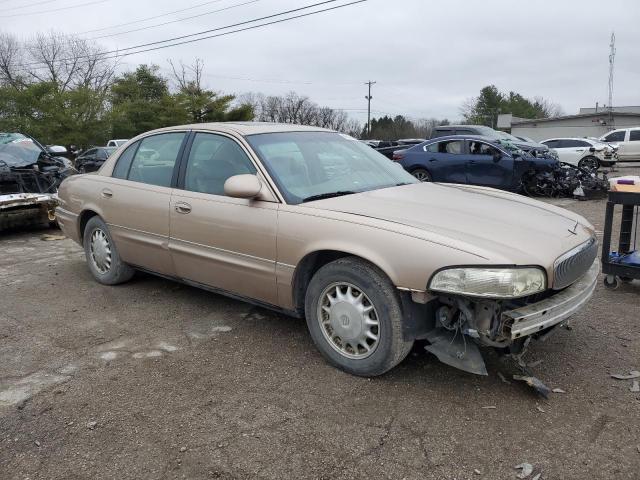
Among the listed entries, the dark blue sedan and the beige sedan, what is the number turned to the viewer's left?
0

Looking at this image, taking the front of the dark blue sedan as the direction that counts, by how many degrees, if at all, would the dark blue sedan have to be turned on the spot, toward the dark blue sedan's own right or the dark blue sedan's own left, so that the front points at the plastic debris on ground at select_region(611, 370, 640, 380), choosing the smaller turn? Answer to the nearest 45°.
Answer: approximately 90° to the dark blue sedan's own right

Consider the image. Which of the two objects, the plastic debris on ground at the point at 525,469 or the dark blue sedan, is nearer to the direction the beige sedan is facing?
the plastic debris on ground

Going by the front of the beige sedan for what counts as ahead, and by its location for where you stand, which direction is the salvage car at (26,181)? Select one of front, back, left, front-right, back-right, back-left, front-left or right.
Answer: back

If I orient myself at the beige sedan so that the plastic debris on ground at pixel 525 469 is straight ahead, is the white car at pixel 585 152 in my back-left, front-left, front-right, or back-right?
back-left

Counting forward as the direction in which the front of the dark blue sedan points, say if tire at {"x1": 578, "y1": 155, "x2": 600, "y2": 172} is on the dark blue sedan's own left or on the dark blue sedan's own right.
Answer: on the dark blue sedan's own left

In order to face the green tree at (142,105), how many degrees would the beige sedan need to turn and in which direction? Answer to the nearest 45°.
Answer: approximately 135° to its left

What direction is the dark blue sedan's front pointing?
to the viewer's right

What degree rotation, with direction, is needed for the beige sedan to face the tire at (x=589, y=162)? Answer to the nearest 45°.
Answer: approximately 90° to its left

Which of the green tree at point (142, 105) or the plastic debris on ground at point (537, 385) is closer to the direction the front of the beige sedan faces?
the plastic debris on ground

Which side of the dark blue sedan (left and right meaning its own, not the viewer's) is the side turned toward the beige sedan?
right

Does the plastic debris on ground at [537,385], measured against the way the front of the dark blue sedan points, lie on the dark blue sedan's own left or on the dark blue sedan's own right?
on the dark blue sedan's own right

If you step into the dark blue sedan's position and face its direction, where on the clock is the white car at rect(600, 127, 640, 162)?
The white car is roughly at 10 o'clock from the dark blue sedan.

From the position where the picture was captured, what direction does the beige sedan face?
facing the viewer and to the right of the viewer
